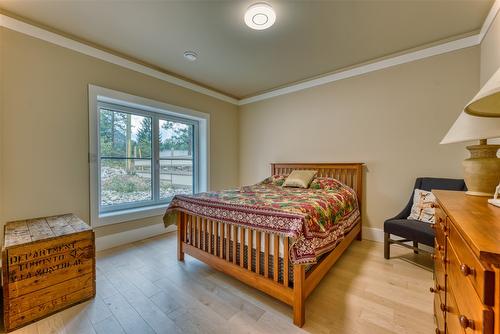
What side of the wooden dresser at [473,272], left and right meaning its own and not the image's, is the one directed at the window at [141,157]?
front

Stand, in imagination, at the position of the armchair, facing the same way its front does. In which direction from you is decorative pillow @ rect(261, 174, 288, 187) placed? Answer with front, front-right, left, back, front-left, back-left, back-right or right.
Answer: front-right

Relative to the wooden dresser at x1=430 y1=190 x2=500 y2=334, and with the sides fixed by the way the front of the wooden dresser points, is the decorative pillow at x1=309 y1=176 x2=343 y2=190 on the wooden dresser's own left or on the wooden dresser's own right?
on the wooden dresser's own right

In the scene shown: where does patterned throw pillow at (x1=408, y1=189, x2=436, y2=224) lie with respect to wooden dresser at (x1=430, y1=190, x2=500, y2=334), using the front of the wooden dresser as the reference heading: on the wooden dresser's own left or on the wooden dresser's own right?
on the wooden dresser's own right

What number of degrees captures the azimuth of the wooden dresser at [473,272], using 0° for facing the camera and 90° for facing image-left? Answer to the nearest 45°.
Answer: approximately 90°

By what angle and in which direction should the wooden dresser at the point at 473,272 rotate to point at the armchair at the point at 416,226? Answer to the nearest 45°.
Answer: approximately 90° to its right

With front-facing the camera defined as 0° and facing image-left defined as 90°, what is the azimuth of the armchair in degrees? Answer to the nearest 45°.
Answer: approximately 45°

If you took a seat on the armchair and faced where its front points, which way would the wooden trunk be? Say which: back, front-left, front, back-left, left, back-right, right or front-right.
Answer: front

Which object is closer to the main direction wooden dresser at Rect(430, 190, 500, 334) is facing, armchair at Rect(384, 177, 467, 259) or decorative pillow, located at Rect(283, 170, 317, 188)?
the decorative pillow

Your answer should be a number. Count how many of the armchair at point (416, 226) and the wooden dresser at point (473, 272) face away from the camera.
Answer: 0

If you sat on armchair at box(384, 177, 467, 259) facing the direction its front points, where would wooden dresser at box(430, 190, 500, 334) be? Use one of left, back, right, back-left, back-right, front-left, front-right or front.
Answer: front-left
